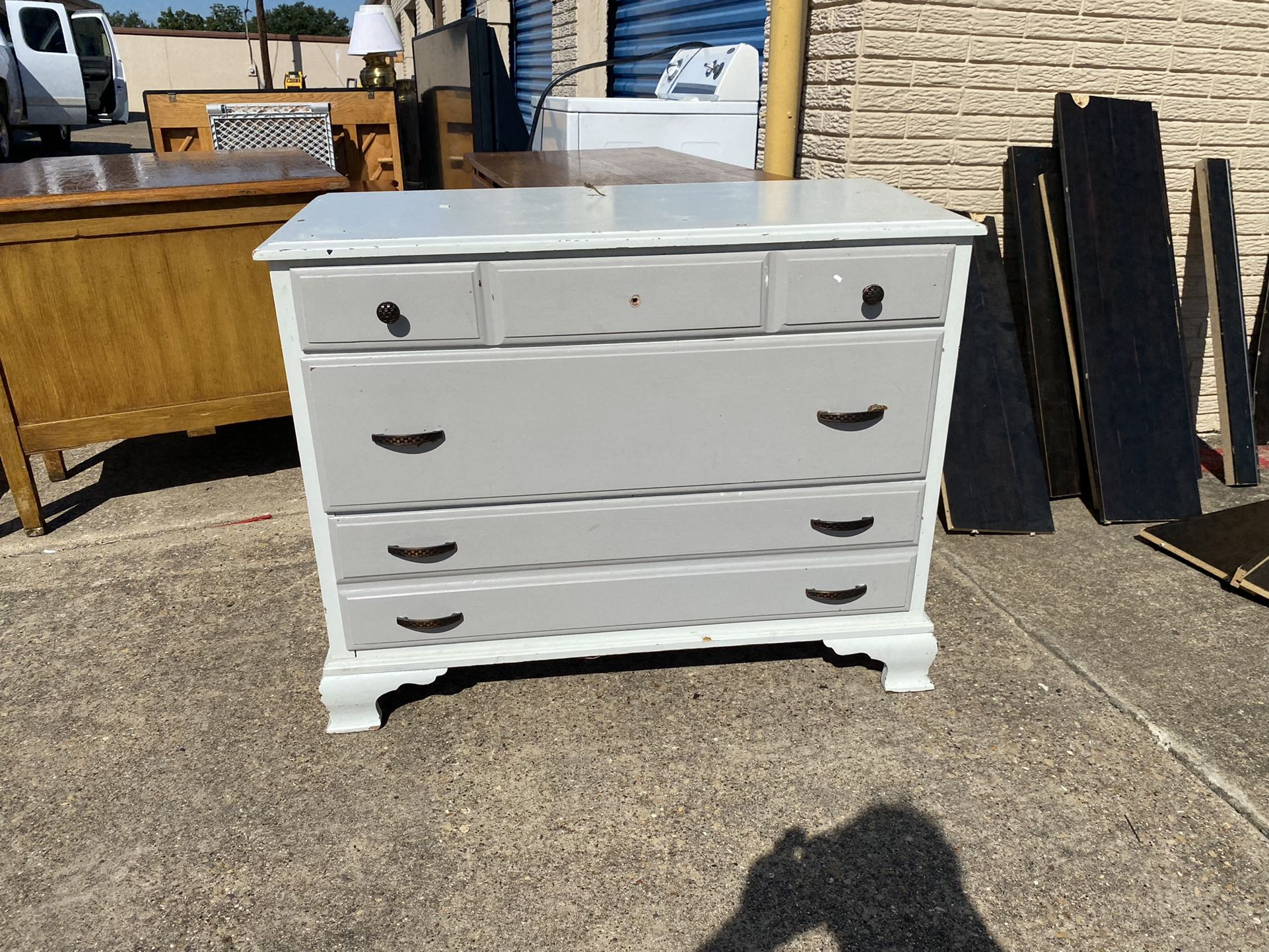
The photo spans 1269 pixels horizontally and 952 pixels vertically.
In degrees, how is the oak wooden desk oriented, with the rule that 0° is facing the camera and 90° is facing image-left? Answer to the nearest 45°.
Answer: approximately 180°

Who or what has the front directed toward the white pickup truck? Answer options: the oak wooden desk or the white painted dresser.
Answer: the oak wooden desk

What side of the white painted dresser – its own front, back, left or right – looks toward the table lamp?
back

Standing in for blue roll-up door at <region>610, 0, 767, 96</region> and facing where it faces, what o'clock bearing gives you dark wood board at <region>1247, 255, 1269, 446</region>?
The dark wood board is roughly at 9 o'clock from the blue roll-up door.

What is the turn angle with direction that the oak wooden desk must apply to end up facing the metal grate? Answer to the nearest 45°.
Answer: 0° — it already faces it

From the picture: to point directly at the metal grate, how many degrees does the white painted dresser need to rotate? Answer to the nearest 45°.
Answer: approximately 135° to its right

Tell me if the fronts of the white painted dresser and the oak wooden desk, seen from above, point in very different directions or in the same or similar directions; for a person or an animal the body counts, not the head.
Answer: very different directions

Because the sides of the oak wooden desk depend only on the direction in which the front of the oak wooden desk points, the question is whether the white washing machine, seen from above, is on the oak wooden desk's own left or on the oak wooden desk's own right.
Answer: on the oak wooden desk's own right

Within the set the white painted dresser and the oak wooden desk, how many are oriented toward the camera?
1

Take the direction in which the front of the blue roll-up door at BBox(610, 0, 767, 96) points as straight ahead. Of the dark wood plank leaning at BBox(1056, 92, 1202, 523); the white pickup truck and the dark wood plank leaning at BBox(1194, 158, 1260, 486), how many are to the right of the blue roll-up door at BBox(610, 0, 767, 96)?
1

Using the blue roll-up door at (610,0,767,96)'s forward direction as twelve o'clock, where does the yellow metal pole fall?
The yellow metal pole is roughly at 10 o'clock from the blue roll-up door.
